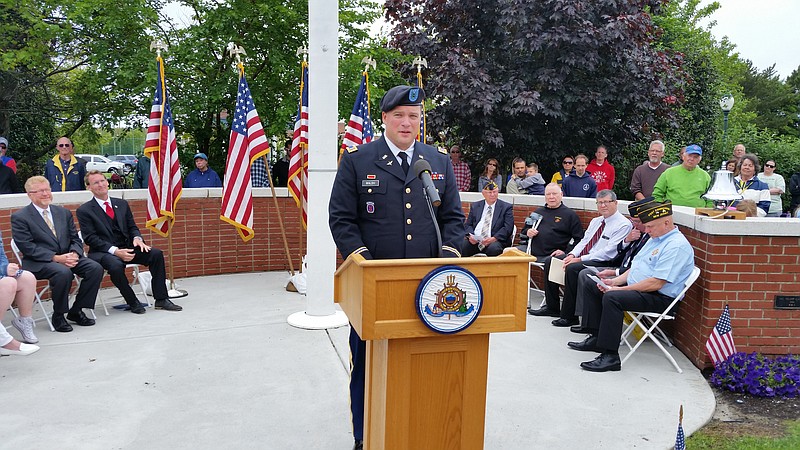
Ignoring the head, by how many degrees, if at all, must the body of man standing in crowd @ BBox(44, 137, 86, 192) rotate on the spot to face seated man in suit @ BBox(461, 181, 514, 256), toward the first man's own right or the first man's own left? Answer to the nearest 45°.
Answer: approximately 45° to the first man's own left

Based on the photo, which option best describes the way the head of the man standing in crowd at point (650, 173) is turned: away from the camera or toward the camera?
toward the camera

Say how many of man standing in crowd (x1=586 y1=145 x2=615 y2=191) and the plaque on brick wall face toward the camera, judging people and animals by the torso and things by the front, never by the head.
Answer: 2

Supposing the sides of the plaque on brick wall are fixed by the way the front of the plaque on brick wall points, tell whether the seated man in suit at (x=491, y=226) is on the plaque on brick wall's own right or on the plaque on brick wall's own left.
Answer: on the plaque on brick wall's own right

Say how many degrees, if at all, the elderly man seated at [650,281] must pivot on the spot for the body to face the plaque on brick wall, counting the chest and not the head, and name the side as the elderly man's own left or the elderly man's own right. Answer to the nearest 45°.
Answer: approximately 180°

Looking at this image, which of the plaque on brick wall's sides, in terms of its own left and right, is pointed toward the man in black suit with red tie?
right

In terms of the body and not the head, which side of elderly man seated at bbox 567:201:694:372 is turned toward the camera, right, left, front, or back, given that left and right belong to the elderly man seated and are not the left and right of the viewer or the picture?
left

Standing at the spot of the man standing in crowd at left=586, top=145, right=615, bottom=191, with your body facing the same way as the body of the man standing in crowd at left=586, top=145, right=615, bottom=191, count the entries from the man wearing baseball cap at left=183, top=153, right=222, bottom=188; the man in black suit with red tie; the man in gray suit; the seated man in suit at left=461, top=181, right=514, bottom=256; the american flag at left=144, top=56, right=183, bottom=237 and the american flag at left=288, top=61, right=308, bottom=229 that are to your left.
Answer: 0

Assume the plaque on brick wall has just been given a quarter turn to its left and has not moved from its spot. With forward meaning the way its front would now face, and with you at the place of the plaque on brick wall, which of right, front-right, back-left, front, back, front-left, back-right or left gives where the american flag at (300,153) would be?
back

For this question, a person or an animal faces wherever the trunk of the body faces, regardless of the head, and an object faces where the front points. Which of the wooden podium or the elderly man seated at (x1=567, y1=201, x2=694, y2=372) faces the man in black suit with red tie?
the elderly man seated

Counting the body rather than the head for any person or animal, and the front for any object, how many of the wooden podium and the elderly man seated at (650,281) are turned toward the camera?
1

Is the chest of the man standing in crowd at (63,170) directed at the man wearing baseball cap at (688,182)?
no

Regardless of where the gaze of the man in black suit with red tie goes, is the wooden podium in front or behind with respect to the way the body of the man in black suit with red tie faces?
in front

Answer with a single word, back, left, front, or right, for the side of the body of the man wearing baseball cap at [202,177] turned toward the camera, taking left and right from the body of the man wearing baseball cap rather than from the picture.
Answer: front

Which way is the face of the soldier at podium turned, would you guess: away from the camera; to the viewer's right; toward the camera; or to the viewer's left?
toward the camera

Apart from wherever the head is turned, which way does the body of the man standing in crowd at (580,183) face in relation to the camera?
toward the camera

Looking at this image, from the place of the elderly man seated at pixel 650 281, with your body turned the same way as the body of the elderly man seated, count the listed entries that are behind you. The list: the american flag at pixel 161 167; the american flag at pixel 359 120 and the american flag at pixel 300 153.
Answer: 0

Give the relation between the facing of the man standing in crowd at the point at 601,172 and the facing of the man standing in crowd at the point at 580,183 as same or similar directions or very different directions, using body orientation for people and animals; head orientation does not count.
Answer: same or similar directions

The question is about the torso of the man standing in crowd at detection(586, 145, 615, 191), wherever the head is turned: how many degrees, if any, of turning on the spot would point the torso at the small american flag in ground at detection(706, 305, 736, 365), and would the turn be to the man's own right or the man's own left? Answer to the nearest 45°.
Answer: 0° — they already face it
